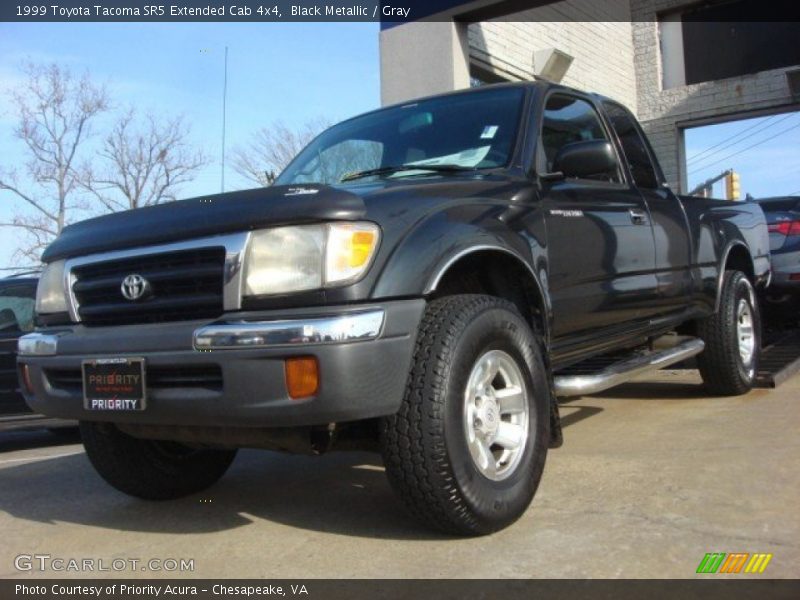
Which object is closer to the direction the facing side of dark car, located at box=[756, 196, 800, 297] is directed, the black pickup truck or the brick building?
the brick building

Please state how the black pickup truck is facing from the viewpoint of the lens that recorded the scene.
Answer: facing the viewer and to the left of the viewer

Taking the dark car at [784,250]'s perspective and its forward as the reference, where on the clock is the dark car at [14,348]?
the dark car at [14,348] is roughly at 8 o'clock from the dark car at [784,250].

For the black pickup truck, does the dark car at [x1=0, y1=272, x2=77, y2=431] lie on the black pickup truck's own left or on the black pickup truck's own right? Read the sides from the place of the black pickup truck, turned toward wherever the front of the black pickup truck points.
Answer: on the black pickup truck's own right

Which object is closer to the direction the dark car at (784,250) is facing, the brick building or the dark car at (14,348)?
the brick building

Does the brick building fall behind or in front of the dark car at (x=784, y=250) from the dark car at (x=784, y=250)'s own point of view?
in front

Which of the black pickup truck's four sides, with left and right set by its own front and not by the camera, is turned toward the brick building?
back

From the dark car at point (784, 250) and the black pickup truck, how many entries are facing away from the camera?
1

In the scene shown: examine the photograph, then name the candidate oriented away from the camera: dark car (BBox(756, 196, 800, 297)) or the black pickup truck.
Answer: the dark car

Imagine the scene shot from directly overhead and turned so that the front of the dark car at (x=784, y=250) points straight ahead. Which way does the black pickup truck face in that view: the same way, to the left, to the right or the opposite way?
the opposite way

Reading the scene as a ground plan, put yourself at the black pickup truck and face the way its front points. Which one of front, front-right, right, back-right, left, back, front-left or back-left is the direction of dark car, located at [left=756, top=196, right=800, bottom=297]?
back

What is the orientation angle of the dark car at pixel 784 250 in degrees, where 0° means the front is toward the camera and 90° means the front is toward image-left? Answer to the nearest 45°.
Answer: approximately 180°
